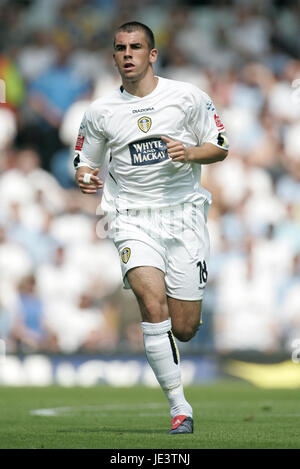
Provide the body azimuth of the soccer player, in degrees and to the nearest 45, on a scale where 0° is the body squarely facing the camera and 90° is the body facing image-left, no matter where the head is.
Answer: approximately 0°
